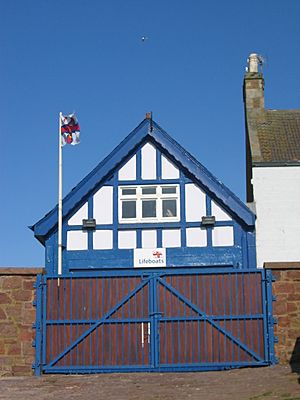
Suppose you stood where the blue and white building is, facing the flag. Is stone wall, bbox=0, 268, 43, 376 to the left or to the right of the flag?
left

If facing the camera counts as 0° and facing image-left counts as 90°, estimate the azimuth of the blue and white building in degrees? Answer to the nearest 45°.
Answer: approximately 0°

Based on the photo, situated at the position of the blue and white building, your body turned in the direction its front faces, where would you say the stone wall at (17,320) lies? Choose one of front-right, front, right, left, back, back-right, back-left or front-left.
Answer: front-right

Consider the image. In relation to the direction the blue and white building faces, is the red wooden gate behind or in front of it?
in front

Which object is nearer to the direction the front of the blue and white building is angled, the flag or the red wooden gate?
the red wooden gate

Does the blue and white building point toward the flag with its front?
no

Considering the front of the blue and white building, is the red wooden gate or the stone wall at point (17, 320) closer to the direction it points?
the red wooden gate
